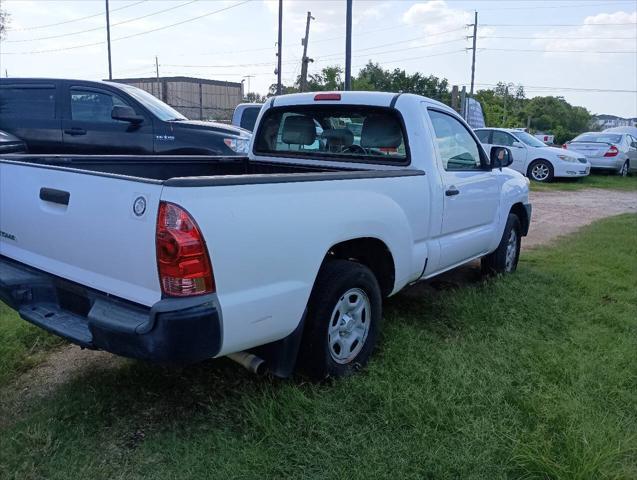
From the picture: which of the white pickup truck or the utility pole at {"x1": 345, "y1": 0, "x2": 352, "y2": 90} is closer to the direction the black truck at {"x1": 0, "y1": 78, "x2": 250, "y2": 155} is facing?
the white pickup truck

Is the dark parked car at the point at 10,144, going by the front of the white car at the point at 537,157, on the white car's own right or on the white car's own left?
on the white car's own right

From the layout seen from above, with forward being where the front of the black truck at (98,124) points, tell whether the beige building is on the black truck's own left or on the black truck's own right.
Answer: on the black truck's own left

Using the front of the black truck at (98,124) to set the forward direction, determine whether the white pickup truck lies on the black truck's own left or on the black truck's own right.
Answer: on the black truck's own right

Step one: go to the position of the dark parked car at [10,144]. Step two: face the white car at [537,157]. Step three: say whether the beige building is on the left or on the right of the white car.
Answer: left

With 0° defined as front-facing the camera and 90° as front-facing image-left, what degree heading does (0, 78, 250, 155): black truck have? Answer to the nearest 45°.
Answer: approximately 270°

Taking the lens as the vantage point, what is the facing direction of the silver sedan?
facing away from the viewer and to the right of the viewer

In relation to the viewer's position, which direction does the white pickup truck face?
facing away from the viewer and to the right of the viewer

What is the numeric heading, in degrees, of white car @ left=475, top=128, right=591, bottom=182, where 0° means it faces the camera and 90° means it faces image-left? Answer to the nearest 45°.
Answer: approximately 315°

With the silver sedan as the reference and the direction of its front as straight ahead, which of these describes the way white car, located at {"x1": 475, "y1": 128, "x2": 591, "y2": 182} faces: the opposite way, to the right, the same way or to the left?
to the right
